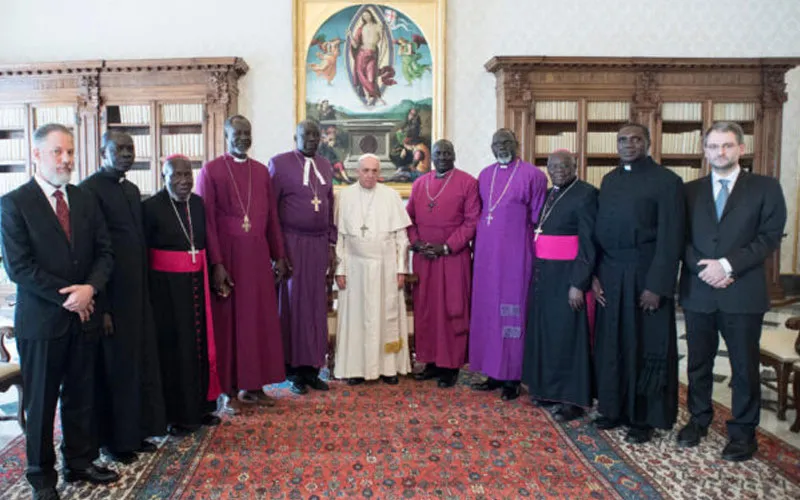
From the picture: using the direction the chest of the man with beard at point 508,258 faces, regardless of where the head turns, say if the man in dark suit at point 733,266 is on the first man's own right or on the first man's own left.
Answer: on the first man's own left

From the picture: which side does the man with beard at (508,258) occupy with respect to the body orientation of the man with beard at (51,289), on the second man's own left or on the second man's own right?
on the second man's own left

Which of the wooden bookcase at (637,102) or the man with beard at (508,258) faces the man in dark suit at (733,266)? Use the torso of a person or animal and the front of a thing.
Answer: the wooden bookcase

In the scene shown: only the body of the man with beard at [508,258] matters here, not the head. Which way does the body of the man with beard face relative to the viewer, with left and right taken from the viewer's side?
facing the viewer and to the left of the viewer

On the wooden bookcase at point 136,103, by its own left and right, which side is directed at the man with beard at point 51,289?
front

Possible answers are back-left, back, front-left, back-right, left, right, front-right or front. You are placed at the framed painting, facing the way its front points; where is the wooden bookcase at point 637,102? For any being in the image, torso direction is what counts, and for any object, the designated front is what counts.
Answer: left

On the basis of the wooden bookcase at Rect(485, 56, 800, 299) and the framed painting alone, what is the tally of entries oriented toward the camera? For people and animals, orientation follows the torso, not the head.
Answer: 2

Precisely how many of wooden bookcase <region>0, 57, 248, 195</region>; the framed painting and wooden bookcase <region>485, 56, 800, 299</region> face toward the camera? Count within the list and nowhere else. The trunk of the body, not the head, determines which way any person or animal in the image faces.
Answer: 3

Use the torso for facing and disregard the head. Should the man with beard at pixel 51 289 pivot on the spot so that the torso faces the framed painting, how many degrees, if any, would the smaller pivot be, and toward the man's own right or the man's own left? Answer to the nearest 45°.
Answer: approximately 90° to the man's own left

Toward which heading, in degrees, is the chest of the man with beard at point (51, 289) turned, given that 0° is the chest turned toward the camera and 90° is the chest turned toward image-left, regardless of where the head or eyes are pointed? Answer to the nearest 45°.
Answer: approximately 315°
